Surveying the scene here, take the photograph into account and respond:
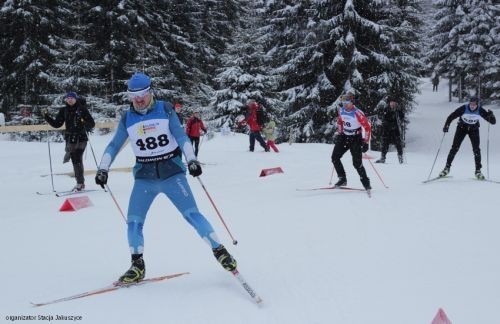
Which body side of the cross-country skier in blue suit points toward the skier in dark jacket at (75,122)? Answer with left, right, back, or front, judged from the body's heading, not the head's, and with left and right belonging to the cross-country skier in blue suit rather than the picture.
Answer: back

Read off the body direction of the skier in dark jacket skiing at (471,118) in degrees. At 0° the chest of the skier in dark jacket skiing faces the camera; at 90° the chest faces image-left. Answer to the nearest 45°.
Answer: approximately 0°

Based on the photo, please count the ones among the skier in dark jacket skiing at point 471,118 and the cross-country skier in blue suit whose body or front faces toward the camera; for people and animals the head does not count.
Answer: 2

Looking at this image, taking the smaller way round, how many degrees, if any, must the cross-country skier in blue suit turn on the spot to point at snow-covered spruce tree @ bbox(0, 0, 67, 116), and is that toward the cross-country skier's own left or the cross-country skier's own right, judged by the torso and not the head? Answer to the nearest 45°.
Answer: approximately 180°

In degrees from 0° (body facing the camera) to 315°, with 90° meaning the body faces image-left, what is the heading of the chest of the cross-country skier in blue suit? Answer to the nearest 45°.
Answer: approximately 0°

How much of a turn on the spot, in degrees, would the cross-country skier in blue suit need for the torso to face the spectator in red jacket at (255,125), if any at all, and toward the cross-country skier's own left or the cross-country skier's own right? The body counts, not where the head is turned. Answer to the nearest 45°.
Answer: approximately 180°

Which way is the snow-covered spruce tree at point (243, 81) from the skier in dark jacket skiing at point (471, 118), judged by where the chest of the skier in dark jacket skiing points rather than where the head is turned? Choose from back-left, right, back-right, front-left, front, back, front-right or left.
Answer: back-right

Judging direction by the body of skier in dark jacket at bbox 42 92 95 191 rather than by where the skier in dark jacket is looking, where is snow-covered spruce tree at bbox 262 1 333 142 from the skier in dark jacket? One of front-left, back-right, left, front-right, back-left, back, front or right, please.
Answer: back
